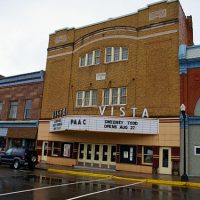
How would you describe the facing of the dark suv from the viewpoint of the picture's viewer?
facing away from the viewer and to the left of the viewer

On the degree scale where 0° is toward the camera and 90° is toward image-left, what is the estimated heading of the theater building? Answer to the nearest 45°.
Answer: approximately 45°

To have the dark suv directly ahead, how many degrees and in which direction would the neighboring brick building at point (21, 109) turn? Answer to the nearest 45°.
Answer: approximately 45° to its left

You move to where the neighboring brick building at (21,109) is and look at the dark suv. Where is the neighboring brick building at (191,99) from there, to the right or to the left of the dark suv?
left

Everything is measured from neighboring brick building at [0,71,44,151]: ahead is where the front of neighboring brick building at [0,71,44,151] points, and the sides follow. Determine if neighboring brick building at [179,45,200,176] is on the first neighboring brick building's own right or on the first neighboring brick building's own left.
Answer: on the first neighboring brick building's own left

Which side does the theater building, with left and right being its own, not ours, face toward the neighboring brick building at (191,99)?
left

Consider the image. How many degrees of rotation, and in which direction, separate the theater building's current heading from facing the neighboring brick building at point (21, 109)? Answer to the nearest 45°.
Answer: approximately 90° to its right

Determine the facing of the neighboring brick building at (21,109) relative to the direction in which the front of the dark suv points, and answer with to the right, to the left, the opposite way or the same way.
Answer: to the left

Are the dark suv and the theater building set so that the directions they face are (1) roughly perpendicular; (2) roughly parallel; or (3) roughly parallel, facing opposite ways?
roughly perpendicular

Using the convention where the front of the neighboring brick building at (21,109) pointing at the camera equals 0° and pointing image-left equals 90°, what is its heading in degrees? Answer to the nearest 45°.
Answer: approximately 45°

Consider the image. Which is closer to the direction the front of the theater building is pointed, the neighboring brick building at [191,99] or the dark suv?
the dark suv
